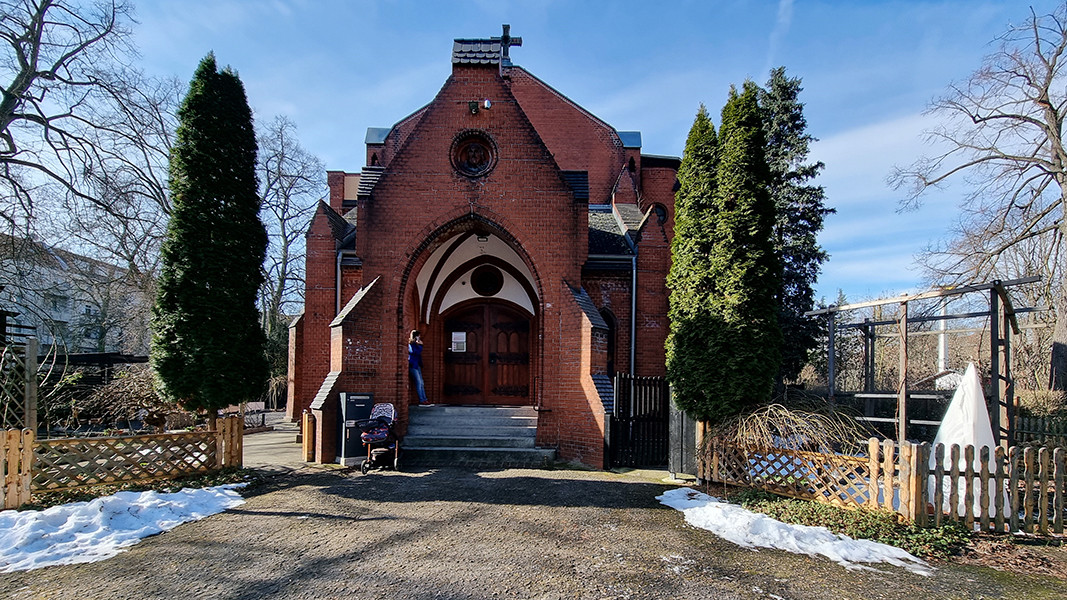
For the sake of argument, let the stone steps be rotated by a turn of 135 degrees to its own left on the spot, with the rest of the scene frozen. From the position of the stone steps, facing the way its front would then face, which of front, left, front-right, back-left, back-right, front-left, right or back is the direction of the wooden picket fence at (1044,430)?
front-right

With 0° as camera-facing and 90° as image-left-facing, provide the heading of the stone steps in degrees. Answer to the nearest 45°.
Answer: approximately 0°

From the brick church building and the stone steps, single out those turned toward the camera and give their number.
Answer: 2

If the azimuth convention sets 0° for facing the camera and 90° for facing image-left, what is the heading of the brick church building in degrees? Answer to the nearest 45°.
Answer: approximately 0°

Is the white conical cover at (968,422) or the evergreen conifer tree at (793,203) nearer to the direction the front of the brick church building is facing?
the white conical cover

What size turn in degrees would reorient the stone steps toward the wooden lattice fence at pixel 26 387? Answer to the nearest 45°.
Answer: approximately 45° to its right

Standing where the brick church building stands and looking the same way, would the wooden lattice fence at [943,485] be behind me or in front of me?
in front
